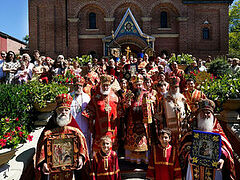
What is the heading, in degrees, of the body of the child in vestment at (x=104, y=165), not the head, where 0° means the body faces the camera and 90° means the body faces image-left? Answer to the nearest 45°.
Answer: approximately 0°

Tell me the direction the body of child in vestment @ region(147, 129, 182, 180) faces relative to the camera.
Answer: toward the camera

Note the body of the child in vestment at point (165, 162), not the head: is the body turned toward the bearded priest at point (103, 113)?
no

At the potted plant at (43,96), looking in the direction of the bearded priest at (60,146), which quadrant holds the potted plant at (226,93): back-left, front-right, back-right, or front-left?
front-left

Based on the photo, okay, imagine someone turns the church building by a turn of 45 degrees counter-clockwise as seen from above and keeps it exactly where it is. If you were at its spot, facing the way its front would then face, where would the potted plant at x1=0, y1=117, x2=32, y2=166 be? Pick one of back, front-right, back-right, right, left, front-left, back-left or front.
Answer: front-right

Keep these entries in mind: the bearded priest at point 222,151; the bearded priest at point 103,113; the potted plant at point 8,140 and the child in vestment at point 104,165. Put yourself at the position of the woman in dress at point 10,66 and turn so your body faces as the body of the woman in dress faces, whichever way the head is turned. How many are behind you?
0

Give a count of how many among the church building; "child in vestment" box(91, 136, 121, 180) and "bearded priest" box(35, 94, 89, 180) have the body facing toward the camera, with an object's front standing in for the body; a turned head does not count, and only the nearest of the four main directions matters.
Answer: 3

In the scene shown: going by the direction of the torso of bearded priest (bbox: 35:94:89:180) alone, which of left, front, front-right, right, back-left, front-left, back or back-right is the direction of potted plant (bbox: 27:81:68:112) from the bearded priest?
back

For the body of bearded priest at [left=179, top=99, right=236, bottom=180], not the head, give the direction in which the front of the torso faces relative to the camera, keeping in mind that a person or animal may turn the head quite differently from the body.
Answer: toward the camera

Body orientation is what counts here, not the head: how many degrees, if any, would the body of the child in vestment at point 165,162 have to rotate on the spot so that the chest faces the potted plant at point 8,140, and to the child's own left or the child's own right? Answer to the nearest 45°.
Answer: approximately 90° to the child's own right

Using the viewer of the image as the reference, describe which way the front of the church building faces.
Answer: facing the viewer

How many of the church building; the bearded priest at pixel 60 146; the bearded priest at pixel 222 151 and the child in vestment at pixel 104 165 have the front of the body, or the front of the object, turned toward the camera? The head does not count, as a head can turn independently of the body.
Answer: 4

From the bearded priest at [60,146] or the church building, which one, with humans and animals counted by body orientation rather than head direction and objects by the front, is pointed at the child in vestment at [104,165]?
the church building

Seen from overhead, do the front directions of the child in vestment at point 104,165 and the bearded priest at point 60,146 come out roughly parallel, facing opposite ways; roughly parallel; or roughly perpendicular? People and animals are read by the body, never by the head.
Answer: roughly parallel

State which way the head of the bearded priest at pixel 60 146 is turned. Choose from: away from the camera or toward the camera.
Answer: toward the camera

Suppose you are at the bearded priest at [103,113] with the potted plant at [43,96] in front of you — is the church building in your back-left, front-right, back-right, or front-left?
front-right

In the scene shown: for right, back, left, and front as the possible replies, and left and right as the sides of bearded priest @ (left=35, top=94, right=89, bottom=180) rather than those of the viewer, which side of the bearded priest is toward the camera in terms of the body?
front

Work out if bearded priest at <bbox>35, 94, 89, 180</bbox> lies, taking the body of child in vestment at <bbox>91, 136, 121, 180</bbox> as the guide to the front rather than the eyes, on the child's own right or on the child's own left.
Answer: on the child's own right
